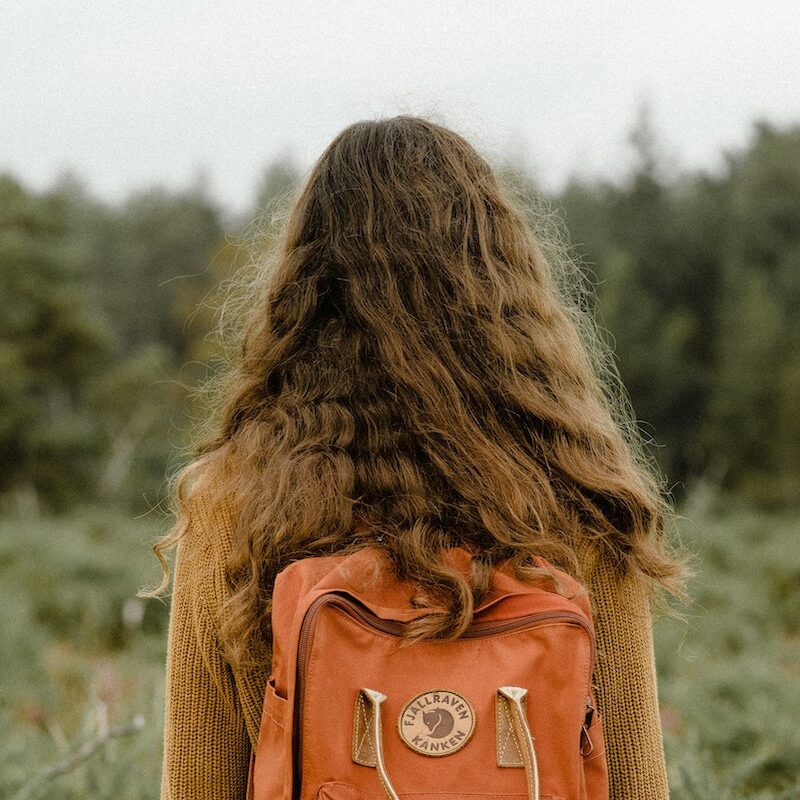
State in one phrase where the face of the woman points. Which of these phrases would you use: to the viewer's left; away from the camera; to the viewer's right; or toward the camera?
away from the camera

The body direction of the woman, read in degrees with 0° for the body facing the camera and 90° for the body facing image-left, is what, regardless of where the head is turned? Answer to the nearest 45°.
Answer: approximately 180°
